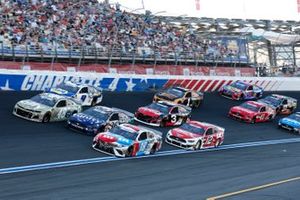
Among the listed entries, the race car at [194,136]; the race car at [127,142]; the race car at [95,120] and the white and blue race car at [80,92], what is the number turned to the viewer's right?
0

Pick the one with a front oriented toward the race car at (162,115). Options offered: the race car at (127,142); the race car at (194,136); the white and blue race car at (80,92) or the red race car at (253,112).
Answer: the red race car

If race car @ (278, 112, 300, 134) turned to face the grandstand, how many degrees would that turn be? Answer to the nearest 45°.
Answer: approximately 45° to its right

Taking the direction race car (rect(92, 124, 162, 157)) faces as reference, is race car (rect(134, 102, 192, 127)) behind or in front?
behind

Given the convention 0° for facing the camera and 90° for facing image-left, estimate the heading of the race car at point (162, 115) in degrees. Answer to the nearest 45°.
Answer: approximately 45°

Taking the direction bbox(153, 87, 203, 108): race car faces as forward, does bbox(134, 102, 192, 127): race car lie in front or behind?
in front

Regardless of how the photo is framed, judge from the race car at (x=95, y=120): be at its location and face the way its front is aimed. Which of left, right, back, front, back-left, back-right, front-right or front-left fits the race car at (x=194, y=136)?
back-left

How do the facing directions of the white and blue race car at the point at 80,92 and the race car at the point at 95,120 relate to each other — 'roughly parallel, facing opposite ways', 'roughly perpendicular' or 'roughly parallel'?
roughly parallel

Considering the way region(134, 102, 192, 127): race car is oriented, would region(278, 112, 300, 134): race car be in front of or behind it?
behind

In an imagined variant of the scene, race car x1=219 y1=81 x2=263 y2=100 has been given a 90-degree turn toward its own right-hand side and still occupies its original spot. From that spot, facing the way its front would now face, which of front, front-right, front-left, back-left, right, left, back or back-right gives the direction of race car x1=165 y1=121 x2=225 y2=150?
back-left

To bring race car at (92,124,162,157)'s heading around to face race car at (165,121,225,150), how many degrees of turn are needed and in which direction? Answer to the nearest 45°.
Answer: approximately 180°

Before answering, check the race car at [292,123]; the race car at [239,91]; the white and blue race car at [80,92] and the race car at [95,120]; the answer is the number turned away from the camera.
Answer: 0
